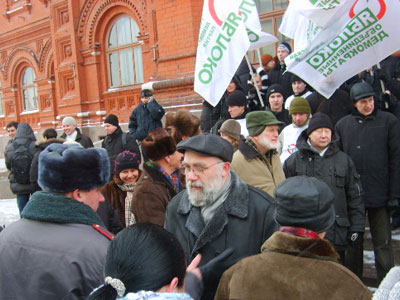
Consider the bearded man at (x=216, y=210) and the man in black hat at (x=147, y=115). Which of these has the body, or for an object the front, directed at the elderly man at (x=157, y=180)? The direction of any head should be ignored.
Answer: the man in black hat

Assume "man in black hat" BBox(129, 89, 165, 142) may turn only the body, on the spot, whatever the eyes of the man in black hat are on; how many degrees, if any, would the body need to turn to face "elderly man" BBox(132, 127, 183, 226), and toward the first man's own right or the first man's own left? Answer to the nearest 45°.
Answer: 0° — they already face them

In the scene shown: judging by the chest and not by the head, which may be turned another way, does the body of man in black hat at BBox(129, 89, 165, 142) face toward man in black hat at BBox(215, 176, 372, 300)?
yes

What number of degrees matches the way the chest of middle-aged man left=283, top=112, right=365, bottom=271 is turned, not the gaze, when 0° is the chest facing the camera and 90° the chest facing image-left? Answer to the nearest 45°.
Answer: approximately 0°

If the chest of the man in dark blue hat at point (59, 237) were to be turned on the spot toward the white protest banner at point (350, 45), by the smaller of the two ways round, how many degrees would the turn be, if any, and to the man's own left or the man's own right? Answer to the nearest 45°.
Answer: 0° — they already face it

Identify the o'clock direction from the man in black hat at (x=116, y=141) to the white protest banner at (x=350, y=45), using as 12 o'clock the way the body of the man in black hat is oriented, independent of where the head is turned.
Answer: The white protest banner is roughly at 9 o'clock from the man in black hat.

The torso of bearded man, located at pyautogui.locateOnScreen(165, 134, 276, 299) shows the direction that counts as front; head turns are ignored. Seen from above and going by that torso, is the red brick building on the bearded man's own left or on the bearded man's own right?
on the bearded man's own right

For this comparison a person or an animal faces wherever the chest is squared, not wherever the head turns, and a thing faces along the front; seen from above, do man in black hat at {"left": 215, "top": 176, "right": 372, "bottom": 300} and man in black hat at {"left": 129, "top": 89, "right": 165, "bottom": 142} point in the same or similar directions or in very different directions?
very different directions
